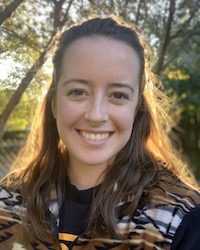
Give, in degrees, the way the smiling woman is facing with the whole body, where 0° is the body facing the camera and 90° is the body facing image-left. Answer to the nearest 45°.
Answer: approximately 0°

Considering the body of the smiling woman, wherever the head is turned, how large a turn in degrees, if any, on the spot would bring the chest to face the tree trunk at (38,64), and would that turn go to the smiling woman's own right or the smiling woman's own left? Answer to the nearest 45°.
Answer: approximately 135° to the smiling woman's own right

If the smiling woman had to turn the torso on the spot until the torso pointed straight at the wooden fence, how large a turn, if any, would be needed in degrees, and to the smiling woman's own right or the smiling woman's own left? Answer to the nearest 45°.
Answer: approximately 180°

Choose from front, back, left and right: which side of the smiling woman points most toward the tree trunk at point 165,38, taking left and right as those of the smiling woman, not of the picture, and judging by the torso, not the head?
back
